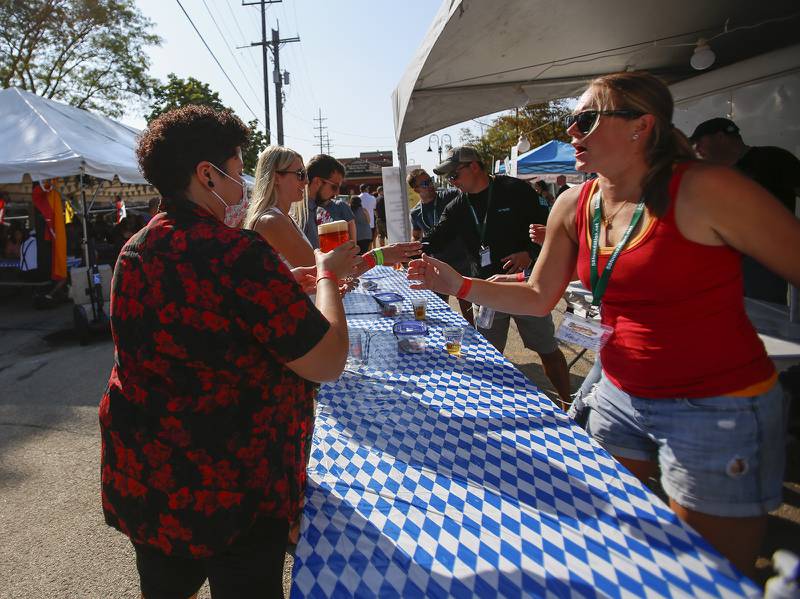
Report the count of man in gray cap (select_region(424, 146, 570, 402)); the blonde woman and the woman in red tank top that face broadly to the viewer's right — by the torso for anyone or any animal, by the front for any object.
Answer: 1

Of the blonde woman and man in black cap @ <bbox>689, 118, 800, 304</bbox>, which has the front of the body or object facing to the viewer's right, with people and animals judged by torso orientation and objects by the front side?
the blonde woman

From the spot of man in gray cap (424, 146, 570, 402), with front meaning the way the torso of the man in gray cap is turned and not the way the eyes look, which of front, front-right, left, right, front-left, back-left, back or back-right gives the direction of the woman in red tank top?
front-left

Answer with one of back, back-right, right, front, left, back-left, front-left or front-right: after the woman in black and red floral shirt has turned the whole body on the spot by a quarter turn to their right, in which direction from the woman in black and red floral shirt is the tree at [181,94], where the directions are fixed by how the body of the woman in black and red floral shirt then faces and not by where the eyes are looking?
back-left

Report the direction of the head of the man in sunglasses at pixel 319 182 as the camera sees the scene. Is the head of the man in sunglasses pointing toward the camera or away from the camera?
toward the camera

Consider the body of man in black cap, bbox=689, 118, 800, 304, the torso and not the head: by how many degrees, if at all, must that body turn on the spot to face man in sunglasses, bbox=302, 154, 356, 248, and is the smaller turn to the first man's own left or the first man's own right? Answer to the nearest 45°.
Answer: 0° — they already face them

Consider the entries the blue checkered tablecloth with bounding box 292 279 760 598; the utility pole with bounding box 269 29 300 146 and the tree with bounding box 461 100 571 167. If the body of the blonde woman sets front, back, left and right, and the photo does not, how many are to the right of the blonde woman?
1

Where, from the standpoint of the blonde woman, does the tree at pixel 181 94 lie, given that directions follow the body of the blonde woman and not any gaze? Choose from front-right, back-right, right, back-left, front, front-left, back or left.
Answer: left

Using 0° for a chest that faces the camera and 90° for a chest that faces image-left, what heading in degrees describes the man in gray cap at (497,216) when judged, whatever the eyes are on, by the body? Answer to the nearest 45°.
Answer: approximately 45°

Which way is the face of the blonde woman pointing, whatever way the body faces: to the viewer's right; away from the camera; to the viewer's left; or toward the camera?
to the viewer's right

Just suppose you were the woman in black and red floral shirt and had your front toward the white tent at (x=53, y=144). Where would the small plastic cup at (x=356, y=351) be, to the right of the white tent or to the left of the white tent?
right

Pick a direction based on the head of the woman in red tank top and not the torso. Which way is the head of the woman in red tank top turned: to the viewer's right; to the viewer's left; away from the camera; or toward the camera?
to the viewer's left

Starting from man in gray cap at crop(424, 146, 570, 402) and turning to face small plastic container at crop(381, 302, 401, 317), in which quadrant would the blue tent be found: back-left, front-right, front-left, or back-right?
back-right

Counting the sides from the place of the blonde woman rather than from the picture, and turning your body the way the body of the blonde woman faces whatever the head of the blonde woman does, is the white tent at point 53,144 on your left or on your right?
on your left

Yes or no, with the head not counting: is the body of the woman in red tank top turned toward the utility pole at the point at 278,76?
no

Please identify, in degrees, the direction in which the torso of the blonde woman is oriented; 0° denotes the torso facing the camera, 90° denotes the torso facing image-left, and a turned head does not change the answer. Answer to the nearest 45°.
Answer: approximately 270°

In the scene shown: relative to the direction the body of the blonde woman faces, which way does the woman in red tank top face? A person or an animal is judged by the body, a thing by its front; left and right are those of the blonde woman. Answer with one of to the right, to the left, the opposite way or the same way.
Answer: the opposite way

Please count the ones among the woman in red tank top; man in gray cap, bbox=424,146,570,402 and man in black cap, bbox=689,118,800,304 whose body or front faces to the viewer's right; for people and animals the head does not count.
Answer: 0

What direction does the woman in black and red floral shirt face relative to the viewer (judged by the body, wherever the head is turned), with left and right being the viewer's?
facing away from the viewer and to the right of the viewer

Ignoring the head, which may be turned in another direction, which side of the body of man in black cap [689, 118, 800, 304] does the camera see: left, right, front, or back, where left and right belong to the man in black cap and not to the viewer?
left

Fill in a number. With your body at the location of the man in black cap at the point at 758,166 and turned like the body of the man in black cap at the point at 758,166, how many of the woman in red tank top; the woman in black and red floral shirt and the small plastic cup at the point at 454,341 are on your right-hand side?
0
